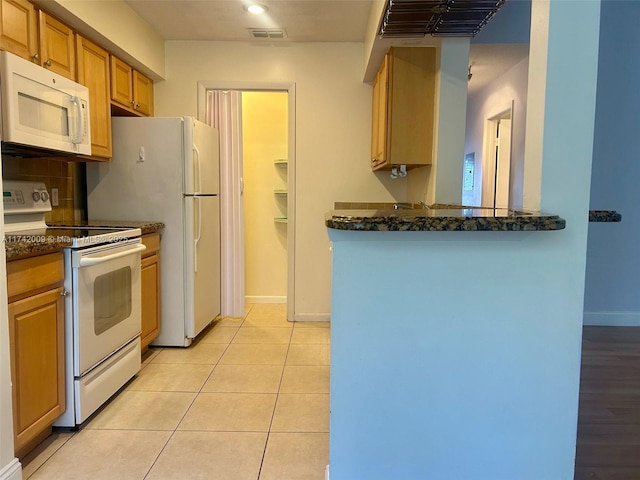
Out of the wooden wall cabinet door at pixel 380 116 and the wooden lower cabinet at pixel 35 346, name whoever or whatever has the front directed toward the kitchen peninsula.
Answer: the wooden lower cabinet

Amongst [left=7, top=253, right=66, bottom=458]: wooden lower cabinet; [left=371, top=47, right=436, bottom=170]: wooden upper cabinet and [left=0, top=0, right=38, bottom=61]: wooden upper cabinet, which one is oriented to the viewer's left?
[left=371, top=47, right=436, bottom=170]: wooden upper cabinet

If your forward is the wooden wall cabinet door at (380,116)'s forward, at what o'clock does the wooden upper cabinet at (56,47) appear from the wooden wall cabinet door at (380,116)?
the wooden upper cabinet at (56,47) is roughly at 11 o'clock from the wooden wall cabinet door at (380,116).

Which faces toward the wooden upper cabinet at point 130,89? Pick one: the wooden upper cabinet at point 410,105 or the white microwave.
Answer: the wooden upper cabinet at point 410,105

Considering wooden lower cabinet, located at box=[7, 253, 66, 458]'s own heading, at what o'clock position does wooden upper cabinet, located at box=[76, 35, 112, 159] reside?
The wooden upper cabinet is roughly at 8 o'clock from the wooden lower cabinet.

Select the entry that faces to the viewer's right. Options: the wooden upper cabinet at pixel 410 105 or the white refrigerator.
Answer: the white refrigerator

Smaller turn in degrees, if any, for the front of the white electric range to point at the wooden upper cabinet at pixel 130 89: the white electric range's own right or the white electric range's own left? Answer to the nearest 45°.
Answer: approximately 135° to the white electric range's own left

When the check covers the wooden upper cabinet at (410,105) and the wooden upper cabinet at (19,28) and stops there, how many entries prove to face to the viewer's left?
1

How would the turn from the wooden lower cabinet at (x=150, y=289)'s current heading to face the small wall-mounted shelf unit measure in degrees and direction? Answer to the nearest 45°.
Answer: approximately 45° to its left

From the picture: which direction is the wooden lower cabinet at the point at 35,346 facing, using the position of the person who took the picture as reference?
facing the viewer and to the right of the viewer
